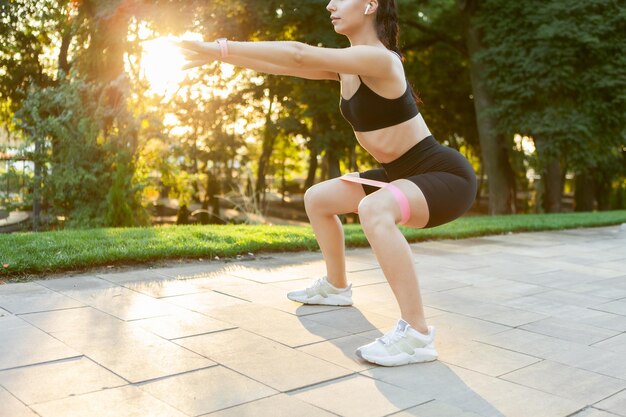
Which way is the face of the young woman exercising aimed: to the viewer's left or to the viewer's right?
to the viewer's left

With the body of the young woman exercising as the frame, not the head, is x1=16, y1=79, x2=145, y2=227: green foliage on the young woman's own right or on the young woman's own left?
on the young woman's own right

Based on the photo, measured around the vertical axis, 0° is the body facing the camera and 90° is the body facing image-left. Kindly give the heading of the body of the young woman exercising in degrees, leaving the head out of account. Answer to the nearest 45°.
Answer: approximately 45°
